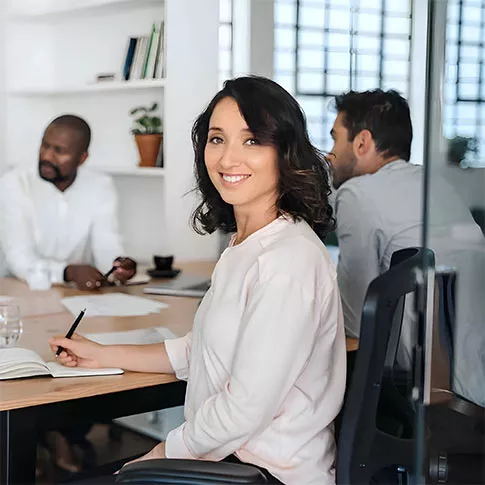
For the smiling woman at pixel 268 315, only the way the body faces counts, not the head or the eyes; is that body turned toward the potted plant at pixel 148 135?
no

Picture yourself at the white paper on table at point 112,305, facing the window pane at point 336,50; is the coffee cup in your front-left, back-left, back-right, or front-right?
front-left

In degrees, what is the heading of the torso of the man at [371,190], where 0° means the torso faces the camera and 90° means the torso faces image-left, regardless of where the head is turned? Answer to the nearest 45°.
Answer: approximately 135°

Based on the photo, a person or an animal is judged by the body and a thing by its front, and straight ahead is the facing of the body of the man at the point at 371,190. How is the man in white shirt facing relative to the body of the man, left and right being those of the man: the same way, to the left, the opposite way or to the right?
the opposite way

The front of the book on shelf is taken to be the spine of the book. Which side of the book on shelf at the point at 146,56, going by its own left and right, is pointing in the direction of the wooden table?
front

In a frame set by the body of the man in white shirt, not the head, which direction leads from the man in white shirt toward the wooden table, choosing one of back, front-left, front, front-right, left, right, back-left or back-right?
front

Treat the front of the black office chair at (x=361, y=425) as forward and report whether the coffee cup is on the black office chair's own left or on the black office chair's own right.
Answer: on the black office chair's own right

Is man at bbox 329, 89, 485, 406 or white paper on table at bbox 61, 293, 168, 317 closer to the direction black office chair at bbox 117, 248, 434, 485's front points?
the white paper on table

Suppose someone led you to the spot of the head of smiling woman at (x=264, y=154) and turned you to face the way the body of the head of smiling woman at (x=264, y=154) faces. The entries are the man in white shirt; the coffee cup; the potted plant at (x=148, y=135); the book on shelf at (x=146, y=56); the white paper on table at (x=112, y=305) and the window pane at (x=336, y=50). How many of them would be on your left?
0

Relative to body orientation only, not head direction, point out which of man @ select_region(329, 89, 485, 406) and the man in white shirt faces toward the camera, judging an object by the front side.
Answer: the man in white shirt

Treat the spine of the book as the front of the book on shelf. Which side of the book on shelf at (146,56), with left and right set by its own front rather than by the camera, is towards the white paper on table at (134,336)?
front

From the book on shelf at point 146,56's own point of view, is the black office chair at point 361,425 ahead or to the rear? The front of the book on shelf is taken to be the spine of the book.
ahead

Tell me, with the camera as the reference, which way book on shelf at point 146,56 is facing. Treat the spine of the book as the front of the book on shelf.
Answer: facing the viewer

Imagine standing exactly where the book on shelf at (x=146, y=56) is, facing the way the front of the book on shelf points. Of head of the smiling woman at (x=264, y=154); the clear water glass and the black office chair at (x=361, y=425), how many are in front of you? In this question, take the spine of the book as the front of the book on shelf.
3
